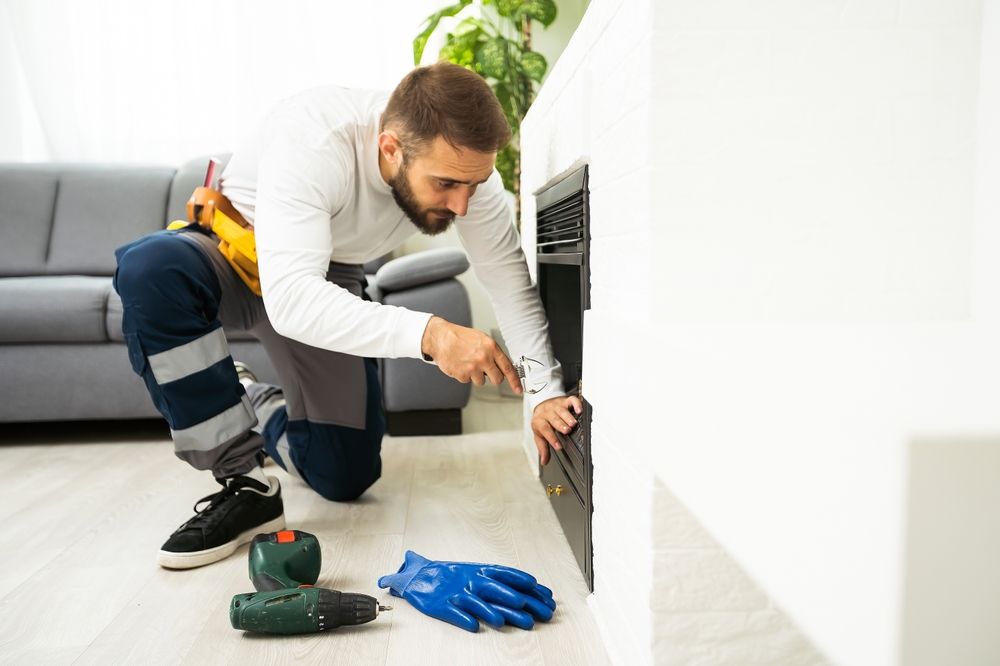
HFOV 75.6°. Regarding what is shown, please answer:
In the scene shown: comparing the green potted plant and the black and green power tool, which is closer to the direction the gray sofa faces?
the black and green power tool

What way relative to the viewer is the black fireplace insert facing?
to the viewer's left

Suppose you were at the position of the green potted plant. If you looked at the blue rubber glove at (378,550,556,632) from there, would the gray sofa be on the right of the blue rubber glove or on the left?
right

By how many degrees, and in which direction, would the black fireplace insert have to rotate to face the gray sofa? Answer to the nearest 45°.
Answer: approximately 45° to its right

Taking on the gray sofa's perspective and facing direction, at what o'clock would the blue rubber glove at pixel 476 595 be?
The blue rubber glove is roughly at 11 o'clock from the gray sofa.

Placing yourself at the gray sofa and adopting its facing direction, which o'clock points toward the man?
The man is roughly at 11 o'clock from the gray sofa.

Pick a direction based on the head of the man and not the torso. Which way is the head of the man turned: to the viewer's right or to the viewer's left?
to the viewer's right

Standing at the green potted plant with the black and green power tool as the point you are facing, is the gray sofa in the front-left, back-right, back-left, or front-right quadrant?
front-right

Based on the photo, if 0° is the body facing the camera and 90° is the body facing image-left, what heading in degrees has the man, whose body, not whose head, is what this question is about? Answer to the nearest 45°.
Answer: approximately 315°

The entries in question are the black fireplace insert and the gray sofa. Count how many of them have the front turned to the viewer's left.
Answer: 1

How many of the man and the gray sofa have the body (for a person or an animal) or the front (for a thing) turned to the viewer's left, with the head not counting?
0

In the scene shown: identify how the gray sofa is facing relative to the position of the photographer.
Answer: facing the viewer

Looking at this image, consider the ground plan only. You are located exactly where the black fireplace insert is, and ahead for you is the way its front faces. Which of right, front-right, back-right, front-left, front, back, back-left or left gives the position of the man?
front
